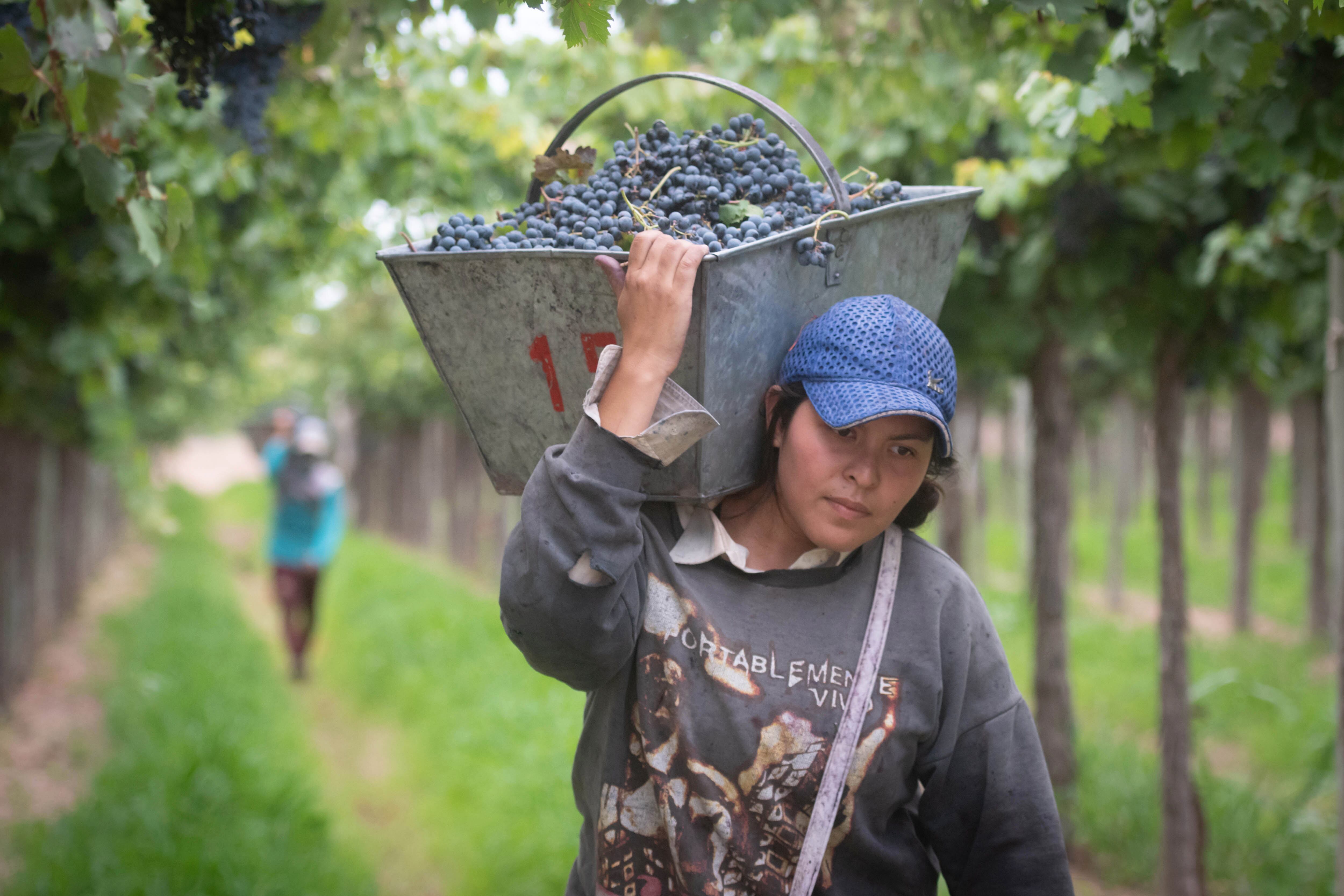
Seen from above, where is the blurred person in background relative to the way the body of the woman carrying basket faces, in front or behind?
behind

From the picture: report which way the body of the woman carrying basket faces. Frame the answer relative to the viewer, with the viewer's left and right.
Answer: facing the viewer

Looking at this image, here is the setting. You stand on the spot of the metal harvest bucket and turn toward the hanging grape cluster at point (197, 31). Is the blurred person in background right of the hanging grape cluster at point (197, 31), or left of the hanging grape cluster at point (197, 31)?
right

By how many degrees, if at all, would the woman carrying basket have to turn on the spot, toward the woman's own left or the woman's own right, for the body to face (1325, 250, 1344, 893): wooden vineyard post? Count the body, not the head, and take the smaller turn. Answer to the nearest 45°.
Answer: approximately 135° to the woman's own left
